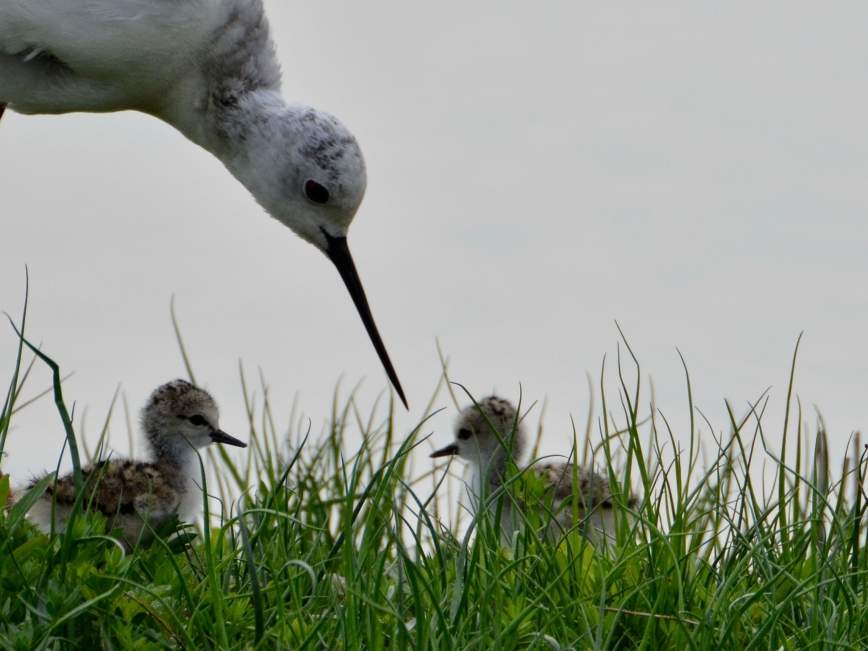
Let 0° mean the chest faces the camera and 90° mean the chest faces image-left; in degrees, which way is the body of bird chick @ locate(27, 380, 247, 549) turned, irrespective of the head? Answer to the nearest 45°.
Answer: approximately 270°

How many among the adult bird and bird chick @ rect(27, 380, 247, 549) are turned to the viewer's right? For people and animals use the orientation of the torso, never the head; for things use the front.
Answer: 2

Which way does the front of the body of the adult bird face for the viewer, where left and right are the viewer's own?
facing to the right of the viewer
